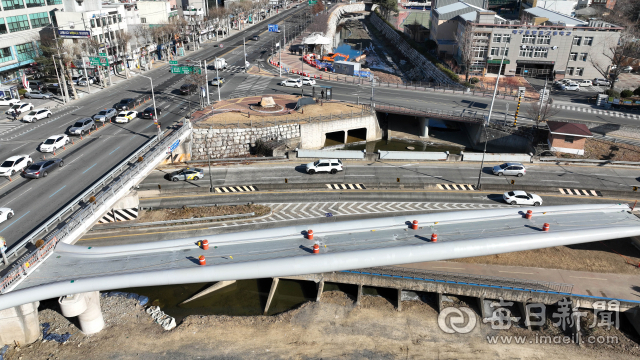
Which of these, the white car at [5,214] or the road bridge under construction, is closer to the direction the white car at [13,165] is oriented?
the white car

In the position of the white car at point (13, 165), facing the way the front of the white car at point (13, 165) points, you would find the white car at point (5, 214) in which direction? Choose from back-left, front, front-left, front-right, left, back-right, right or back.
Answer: front-left

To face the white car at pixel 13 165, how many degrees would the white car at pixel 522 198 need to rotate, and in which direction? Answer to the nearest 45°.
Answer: approximately 135° to its right

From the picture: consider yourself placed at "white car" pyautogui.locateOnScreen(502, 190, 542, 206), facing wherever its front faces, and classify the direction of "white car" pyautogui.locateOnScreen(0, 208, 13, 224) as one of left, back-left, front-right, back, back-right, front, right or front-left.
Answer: back-right

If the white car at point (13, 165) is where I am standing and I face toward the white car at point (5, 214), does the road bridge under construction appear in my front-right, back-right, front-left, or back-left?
front-left

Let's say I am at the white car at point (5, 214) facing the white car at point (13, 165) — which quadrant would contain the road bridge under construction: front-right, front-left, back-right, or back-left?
back-right

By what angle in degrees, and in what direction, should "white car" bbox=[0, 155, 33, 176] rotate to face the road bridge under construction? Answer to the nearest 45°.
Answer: approximately 90° to its left

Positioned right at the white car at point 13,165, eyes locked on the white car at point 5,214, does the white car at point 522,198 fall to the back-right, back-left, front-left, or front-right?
front-left

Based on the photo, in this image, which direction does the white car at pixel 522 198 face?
to the viewer's right

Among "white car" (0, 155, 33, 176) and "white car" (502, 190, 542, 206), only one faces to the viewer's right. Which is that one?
"white car" (502, 190, 542, 206)

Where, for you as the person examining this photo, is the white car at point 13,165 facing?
facing the viewer and to the left of the viewer

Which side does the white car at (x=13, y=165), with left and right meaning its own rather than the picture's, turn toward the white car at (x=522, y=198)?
left

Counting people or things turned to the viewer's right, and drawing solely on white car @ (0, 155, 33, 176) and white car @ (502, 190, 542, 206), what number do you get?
1
